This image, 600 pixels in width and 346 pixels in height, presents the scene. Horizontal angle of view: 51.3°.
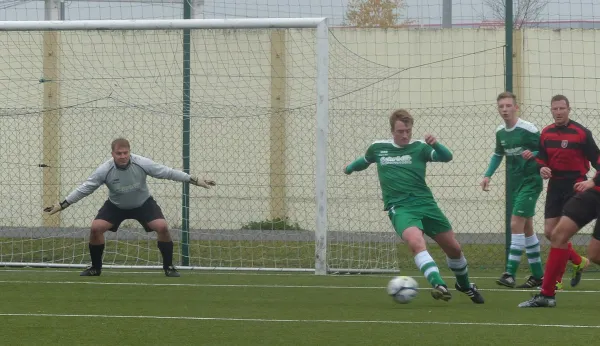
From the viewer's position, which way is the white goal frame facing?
facing the viewer

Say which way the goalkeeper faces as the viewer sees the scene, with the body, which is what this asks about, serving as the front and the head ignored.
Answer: toward the camera

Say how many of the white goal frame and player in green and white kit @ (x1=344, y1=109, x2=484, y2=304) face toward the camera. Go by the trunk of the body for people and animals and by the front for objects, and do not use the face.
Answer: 2

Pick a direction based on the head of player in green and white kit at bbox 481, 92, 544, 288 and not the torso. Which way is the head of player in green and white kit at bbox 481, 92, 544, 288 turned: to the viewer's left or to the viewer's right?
to the viewer's left
